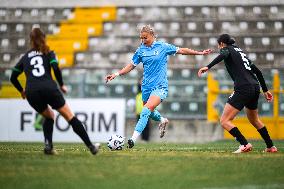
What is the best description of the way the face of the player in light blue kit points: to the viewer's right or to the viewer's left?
to the viewer's left

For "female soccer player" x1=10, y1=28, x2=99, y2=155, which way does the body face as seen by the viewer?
away from the camera

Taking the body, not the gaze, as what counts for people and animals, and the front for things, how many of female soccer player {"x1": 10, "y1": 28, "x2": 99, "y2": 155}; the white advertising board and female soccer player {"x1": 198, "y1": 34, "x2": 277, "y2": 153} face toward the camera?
1

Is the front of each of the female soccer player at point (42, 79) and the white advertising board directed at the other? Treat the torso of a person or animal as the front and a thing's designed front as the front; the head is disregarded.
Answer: yes

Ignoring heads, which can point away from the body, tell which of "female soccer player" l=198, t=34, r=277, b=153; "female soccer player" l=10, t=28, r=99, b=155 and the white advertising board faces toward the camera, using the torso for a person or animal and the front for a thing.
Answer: the white advertising board

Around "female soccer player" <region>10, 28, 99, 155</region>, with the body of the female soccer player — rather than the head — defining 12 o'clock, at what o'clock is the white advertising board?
The white advertising board is roughly at 12 o'clock from the female soccer player.

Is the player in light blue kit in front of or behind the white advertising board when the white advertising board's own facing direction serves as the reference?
in front

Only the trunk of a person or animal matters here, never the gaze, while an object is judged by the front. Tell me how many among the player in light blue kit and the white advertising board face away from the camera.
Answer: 0

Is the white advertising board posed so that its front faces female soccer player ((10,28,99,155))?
yes

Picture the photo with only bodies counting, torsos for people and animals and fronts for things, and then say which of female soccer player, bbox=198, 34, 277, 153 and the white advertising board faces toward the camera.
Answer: the white advertising board

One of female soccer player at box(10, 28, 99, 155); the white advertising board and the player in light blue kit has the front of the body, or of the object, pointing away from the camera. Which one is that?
the female soccer player

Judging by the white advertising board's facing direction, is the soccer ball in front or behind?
in front

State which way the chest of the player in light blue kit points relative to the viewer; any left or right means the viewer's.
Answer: facing the viewer and to the left of the viewer

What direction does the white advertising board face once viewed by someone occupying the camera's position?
facing the viewer

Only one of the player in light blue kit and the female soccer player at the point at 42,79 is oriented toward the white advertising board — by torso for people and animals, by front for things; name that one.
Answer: the female soccer player
